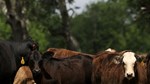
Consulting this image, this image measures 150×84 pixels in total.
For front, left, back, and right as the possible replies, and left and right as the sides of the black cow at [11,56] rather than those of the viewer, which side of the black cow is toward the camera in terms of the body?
right

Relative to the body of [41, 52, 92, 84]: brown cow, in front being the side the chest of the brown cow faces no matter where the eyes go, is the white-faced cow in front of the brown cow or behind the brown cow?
behind

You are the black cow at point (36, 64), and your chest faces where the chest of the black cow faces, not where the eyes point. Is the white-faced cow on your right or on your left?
on your left

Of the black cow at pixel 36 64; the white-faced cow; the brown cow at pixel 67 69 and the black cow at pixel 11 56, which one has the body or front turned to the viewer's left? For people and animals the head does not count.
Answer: the brown cow

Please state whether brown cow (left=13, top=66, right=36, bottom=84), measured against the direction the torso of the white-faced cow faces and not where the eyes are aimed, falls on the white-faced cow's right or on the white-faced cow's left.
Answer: on the white-faced cow's right

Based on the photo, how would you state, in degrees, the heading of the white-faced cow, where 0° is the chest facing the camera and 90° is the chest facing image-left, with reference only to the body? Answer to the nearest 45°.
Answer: approximately 315°

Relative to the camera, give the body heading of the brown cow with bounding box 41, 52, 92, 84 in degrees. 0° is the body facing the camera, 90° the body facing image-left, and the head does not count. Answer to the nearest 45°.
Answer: approximately 90°

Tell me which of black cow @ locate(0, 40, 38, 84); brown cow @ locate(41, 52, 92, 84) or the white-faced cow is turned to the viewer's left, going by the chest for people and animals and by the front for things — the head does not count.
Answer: the brown cow
